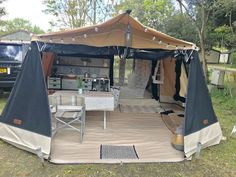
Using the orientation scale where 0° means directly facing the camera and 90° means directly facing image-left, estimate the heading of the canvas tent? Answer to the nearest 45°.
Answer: approximately 0°

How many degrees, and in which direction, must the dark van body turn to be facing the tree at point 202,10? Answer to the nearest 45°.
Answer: approximately 90° to its right

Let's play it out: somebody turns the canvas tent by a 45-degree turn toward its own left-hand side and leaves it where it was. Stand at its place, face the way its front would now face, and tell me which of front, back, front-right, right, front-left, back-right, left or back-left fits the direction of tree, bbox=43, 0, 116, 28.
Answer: back-left

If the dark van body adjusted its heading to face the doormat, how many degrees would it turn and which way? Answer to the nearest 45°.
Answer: approximately 180°

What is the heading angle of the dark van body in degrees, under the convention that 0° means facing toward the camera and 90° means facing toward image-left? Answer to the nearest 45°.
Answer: approximately 180°

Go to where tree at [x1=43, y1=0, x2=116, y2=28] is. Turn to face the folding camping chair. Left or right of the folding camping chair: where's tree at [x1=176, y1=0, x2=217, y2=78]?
left

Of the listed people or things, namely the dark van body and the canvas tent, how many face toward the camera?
1

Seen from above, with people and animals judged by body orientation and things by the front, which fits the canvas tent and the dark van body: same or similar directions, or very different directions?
very different directions

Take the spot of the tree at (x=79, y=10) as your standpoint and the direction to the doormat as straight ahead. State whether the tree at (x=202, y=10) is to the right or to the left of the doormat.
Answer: left

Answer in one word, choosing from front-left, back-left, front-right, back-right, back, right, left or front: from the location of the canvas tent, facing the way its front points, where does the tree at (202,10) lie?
back-left
